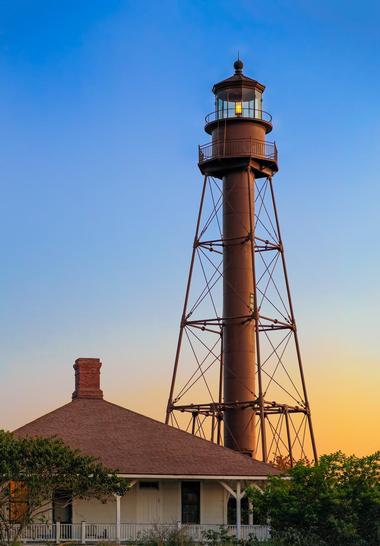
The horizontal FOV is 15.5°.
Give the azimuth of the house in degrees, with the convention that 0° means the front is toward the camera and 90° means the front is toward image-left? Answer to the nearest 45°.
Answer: approximately 0°

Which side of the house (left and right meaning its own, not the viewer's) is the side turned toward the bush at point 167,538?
front

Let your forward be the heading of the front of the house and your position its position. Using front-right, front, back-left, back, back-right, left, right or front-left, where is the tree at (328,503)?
front-left

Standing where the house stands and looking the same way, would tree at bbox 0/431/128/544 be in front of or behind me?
in front
